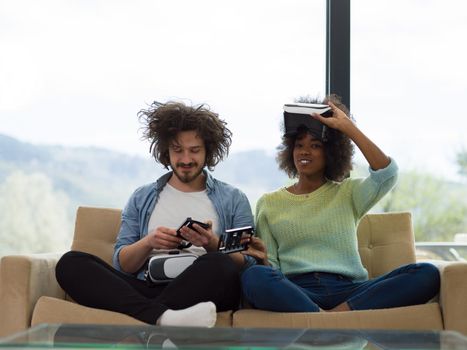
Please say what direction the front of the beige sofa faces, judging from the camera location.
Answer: facing the viewer

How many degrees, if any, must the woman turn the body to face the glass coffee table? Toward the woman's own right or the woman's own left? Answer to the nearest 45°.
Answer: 0° — they already face it

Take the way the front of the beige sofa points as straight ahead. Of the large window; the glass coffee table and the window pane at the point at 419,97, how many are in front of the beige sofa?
1

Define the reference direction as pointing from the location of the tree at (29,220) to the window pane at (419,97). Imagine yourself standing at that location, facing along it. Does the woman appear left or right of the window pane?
right

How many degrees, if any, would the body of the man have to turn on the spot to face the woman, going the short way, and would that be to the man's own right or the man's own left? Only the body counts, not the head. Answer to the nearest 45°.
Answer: approximately 90° to the man's own left

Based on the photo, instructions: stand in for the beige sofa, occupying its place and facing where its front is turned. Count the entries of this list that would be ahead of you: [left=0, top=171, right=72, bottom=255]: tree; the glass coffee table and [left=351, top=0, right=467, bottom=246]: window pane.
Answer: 1

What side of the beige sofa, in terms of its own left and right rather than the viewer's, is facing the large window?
back

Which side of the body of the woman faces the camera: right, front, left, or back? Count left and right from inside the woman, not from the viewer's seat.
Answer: front

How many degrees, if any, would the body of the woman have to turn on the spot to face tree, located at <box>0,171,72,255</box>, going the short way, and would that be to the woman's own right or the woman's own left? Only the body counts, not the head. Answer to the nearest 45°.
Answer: approximately 135° to the woman's own right

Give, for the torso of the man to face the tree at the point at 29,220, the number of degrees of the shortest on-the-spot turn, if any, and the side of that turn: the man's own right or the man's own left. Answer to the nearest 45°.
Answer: approximately 135° to the man's own right
